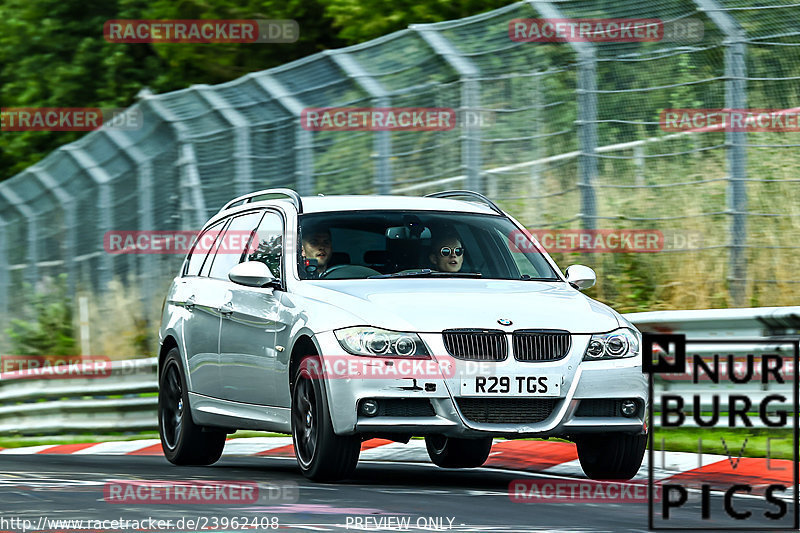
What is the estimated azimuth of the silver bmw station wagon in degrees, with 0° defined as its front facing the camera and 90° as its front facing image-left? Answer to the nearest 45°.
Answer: approximately 315°

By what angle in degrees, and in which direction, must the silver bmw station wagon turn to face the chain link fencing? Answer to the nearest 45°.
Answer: approximately 135° to its left
